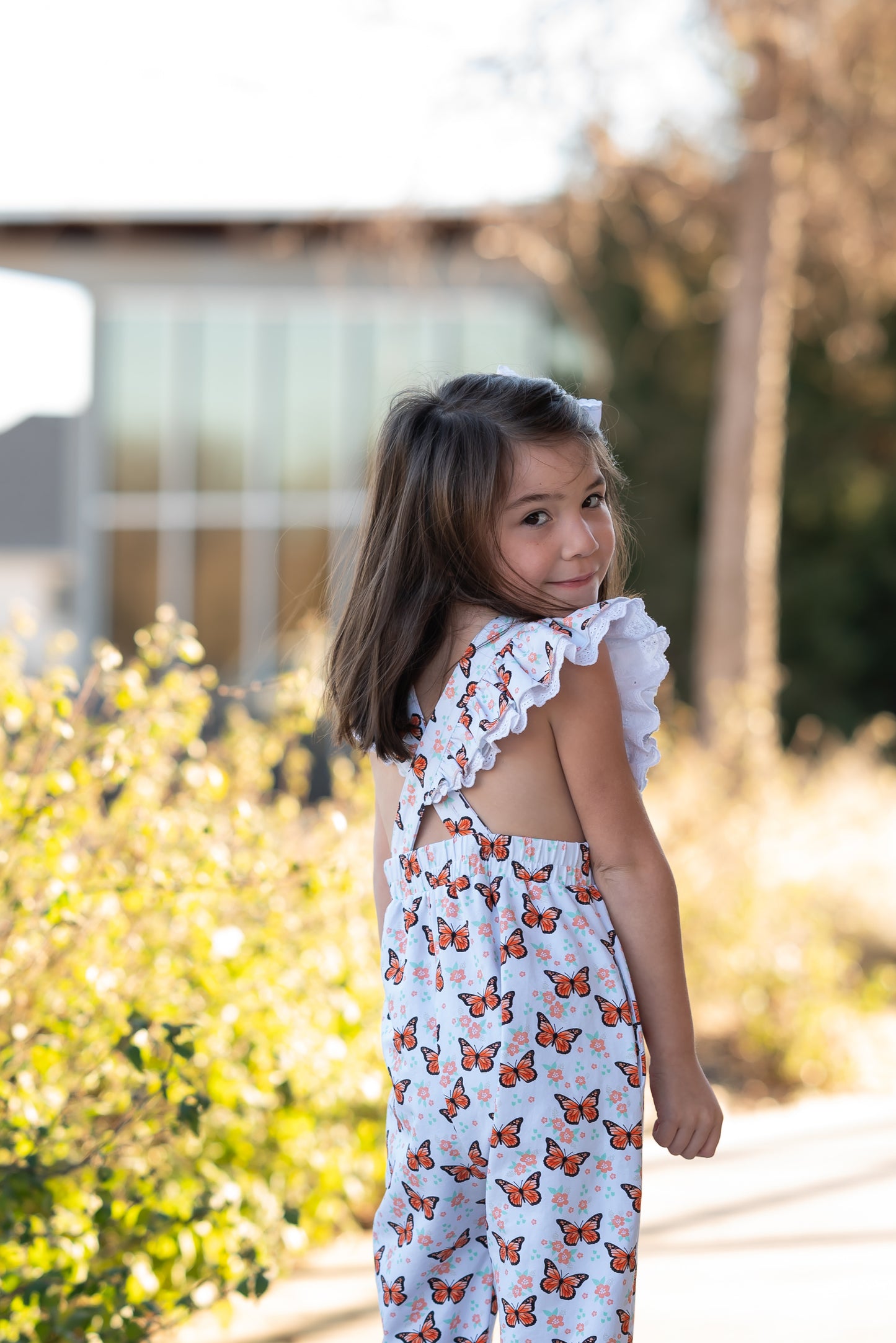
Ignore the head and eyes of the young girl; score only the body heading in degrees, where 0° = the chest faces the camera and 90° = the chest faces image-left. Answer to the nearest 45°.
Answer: approximately 225°

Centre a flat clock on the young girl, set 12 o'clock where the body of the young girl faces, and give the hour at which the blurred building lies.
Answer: The blurred building is roughly at 10 o'clock from the young girl.

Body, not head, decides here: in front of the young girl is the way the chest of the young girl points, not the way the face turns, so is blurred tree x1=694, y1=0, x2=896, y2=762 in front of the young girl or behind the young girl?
in front

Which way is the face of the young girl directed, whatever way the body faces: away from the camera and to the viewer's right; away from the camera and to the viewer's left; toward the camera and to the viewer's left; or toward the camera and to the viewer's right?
toward the camera and to the viewer's right
